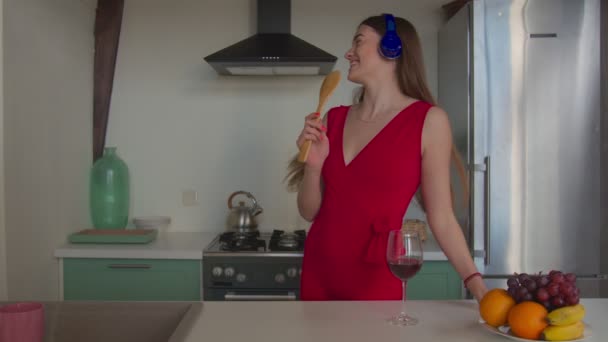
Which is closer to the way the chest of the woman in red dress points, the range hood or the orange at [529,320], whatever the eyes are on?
the orange

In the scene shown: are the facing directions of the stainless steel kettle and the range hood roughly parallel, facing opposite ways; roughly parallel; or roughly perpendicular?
roughly perpendicular

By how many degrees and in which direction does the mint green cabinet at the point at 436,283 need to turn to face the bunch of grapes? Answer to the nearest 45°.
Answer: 0° — it already faces it

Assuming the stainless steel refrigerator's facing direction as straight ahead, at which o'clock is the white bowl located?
The white bowl is roughly at 3 o'clock from the stainless steel refrigerator.

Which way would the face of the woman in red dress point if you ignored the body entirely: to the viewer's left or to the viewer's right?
to the viewer's left

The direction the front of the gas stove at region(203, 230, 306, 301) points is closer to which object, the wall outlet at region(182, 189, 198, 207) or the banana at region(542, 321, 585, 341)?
the banana
